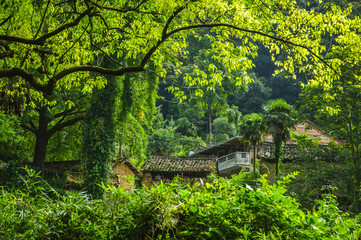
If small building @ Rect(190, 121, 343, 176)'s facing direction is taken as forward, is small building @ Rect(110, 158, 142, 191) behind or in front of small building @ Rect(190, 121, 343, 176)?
in front

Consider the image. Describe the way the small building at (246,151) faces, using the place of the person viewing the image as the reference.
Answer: facing the viewer and to the left of the viewer

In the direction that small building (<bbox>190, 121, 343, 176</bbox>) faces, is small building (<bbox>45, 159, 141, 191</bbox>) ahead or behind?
ahead
